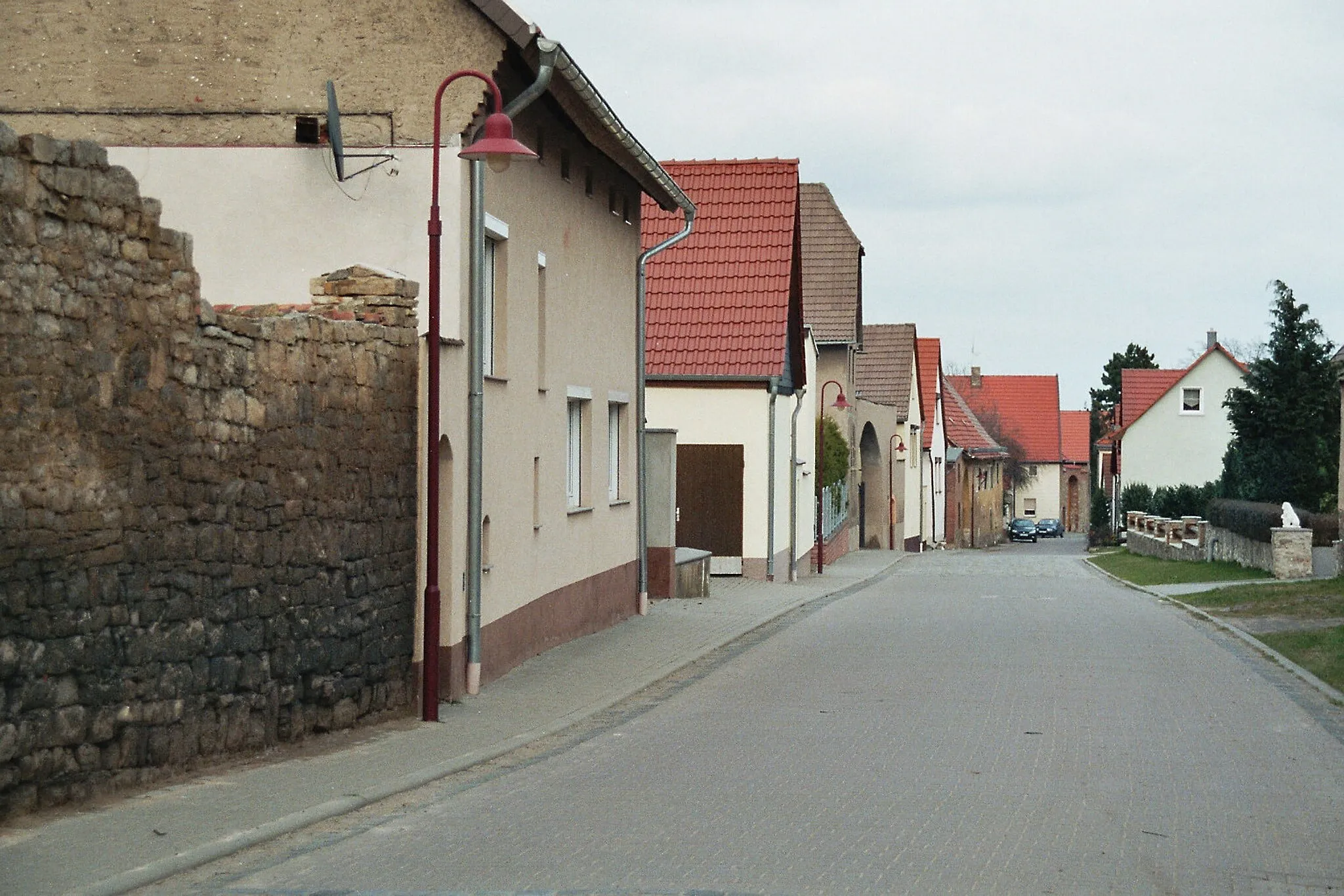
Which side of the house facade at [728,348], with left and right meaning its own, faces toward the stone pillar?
left

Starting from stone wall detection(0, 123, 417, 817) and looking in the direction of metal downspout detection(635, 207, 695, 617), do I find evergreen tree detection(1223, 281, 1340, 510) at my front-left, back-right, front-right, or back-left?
front-right

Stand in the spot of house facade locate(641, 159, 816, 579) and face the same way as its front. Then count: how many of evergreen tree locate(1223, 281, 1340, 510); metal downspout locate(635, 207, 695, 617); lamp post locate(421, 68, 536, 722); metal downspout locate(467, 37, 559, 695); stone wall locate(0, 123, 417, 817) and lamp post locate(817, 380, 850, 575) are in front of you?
4

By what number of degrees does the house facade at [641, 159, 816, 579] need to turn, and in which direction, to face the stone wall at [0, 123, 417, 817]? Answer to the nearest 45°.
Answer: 0° — it already faces it

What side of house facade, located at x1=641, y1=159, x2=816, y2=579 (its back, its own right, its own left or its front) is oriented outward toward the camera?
front

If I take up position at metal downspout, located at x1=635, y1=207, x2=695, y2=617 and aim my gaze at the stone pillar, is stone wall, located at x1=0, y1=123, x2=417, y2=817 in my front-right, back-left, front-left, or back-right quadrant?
back-right

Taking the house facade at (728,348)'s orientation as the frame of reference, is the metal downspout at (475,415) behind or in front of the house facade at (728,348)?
in front

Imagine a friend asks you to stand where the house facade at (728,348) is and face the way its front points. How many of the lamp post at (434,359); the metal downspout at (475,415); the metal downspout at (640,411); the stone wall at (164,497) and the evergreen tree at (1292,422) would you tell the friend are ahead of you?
4

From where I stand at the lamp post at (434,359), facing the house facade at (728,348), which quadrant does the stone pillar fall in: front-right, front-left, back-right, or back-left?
front-right

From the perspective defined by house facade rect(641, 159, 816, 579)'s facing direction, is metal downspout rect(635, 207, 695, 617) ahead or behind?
ahead

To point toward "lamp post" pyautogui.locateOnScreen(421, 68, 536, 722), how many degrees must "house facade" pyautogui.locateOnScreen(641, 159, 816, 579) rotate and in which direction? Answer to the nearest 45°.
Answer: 0° — it already faces it

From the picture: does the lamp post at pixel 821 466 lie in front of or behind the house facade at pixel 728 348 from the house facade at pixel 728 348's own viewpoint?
behind

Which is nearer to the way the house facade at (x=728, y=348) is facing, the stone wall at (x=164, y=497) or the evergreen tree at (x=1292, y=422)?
the stone wall
